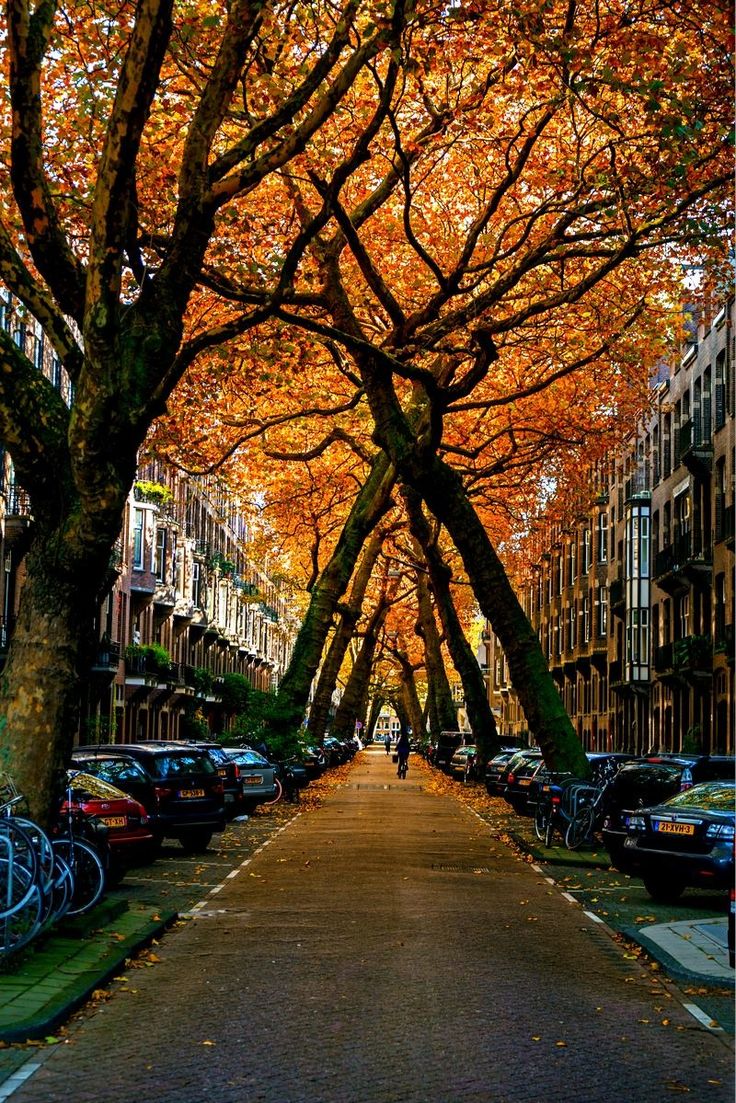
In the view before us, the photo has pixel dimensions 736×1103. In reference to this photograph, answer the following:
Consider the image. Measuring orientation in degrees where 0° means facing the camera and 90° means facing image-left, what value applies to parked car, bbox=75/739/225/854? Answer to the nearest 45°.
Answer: approximately 135°

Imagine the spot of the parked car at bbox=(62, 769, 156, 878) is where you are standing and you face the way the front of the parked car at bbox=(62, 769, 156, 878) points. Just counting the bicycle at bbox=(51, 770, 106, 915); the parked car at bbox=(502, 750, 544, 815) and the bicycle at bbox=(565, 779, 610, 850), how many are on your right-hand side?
2

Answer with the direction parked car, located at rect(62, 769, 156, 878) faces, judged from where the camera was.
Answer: facing away from the viewer and to the left of the viewer

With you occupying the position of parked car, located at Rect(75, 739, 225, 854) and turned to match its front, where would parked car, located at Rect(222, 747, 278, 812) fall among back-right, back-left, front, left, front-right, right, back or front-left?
front-right
